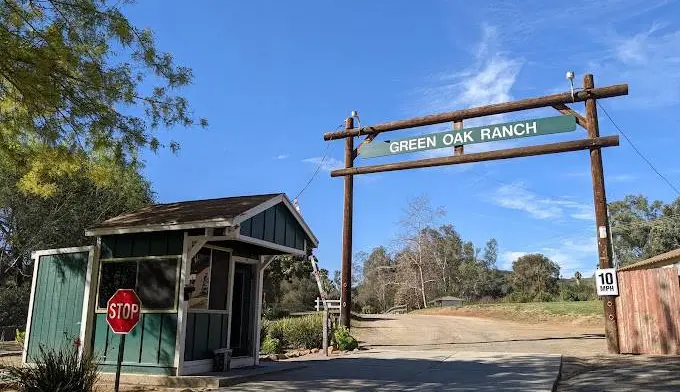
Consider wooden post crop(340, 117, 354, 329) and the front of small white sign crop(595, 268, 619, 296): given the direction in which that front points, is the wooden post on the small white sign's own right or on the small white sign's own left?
on the small white sign's own right

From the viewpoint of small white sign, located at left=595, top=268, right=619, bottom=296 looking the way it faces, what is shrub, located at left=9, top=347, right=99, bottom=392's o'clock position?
The shrub is roughly at 1 o'clock from the small white sign.

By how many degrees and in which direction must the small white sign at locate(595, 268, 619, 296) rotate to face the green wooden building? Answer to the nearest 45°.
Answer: approximately 45° to its right

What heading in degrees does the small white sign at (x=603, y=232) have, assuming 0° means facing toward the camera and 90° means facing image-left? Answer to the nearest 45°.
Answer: approximately 0°

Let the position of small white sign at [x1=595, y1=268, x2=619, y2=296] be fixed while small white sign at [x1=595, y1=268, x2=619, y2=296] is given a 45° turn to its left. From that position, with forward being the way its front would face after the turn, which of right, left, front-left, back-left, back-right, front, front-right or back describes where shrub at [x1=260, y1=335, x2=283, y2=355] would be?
back-right

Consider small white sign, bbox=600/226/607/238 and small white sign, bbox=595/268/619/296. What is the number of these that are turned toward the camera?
2

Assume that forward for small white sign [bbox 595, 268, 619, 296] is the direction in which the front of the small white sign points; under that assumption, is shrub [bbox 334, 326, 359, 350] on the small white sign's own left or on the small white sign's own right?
on the small white sign's own right

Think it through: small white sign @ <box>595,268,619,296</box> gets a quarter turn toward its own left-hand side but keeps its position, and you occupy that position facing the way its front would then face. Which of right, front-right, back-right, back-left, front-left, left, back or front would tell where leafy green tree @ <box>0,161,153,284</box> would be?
back

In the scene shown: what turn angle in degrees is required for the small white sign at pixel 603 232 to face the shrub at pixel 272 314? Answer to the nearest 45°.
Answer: approximately 135° to its right

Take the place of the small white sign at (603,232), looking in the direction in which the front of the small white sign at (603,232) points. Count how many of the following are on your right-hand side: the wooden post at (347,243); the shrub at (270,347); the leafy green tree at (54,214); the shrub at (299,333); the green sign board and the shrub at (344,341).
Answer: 6

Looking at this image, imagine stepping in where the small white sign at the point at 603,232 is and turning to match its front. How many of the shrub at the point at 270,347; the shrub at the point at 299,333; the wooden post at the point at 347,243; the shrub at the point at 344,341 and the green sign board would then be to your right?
5

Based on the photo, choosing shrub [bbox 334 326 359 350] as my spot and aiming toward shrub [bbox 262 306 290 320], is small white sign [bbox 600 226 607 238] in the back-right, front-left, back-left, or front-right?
back-right
